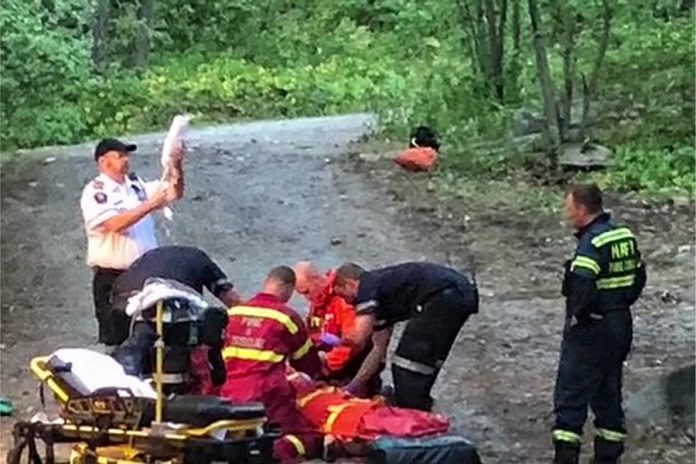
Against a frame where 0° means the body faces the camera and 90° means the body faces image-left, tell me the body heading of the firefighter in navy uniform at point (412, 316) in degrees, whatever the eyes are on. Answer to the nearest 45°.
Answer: approximately 90°

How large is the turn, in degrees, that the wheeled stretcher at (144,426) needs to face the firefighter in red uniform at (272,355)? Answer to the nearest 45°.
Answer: approximately 45° to its left

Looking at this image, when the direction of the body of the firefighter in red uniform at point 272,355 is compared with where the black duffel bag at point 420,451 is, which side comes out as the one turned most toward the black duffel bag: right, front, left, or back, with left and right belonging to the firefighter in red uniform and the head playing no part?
right

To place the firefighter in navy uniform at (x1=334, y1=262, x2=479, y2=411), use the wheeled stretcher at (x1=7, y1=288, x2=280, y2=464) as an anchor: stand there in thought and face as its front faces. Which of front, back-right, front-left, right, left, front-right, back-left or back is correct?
front-left

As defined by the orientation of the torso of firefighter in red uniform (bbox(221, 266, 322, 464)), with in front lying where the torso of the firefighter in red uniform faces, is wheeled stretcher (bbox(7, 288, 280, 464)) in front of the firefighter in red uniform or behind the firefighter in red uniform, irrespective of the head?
behind

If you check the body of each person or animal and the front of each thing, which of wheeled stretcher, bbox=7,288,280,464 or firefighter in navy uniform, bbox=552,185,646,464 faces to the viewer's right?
the wheeled stretcher

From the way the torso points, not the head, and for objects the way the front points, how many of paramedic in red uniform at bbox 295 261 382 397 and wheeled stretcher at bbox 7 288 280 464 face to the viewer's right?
1

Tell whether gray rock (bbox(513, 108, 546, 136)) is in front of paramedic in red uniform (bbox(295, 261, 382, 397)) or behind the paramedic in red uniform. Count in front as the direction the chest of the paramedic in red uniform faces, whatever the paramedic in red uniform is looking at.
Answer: behind

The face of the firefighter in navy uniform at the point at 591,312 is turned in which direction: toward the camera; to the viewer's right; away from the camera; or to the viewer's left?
to the viewer's left

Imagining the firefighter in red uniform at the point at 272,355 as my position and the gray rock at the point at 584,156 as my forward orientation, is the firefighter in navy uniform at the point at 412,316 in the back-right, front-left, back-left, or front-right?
front-right

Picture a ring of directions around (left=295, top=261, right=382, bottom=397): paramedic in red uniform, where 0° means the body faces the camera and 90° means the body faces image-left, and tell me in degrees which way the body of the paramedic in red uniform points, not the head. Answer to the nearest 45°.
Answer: approximately 45°

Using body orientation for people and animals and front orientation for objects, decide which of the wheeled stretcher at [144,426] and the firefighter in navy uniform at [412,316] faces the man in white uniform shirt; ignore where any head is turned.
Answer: the firefighter in navy uniform

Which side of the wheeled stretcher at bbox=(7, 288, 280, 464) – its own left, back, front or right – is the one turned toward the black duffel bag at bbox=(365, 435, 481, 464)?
front

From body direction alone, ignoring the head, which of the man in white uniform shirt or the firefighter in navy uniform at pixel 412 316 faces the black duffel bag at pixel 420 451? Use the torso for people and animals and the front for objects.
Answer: the man in white uniform shirt

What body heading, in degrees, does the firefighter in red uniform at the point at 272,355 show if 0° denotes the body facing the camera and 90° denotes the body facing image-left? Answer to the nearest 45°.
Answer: approximately 225°
